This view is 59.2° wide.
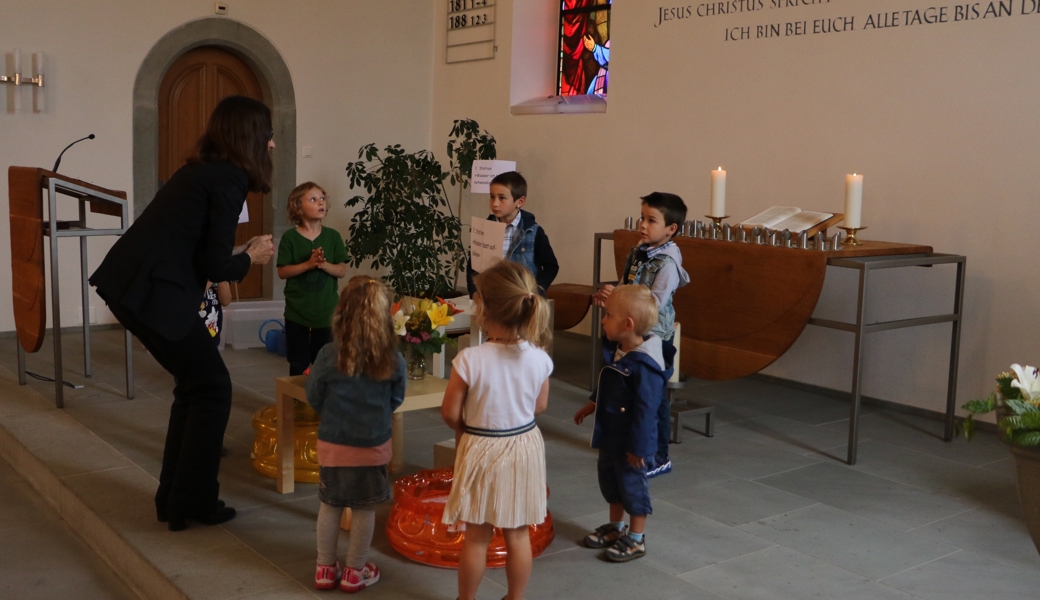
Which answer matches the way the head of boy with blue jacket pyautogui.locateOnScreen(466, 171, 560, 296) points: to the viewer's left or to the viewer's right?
to the viewer's left

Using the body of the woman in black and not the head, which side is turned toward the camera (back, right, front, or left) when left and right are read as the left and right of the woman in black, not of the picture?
right

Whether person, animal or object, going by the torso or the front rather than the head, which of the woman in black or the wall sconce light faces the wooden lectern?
the wall sconce light

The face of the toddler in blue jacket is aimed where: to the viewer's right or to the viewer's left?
to the viewer's left

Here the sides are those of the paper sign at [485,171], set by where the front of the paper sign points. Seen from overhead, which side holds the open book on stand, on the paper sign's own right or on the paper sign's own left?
on the paper sign's own left

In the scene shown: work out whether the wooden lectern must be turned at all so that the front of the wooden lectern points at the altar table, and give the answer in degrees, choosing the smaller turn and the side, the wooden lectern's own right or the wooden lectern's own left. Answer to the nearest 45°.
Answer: approximately 90° to the wooden lectern's own left

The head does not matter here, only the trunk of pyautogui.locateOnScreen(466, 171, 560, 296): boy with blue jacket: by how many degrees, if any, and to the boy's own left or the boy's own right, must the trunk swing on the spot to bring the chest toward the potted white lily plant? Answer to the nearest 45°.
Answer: approximately 45° to the boy's own left

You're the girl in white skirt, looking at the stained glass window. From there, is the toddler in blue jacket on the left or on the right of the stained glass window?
right

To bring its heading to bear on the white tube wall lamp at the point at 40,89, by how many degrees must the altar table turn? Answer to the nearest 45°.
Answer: approximately 45° to its right

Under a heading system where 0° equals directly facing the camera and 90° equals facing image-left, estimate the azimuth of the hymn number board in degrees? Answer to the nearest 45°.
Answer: approximately 45°

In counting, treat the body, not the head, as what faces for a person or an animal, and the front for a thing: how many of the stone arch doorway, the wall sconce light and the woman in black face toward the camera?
2
